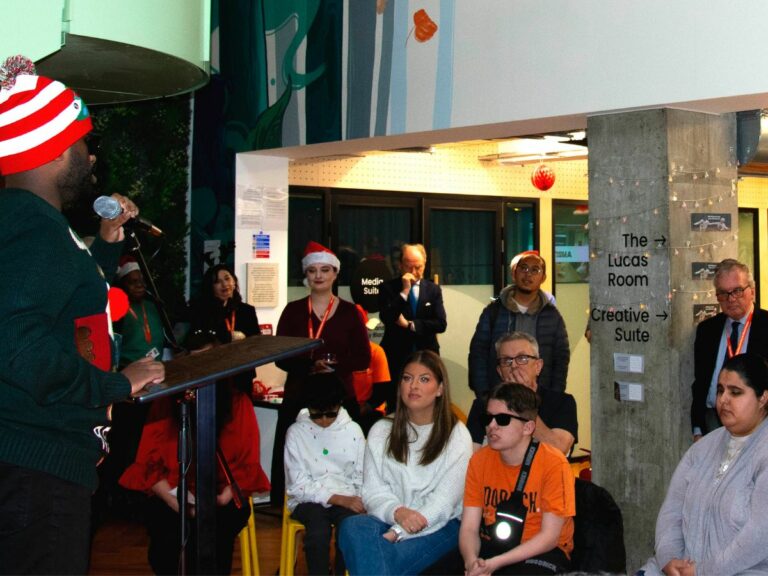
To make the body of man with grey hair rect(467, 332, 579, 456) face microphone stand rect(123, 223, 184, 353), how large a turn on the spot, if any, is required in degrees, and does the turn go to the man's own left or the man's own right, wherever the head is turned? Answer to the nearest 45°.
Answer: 0° — they already face it

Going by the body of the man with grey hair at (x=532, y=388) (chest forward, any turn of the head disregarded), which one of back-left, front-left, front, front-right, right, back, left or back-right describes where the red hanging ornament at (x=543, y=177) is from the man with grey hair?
back-right

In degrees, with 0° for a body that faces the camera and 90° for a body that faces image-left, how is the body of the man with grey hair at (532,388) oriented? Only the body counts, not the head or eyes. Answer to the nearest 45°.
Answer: approximately 45°

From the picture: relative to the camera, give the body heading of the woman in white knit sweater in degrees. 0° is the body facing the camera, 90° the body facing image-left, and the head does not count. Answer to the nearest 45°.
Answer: approximately 45°

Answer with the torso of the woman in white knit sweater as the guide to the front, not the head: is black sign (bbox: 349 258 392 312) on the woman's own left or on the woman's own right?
on the woman's own right

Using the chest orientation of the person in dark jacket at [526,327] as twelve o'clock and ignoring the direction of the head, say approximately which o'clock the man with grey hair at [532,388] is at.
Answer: The man with grey hair is roughly at 12 o'clock from the person in dark jacket.

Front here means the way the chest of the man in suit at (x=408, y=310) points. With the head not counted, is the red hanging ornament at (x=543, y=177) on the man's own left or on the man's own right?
on the man's own left
